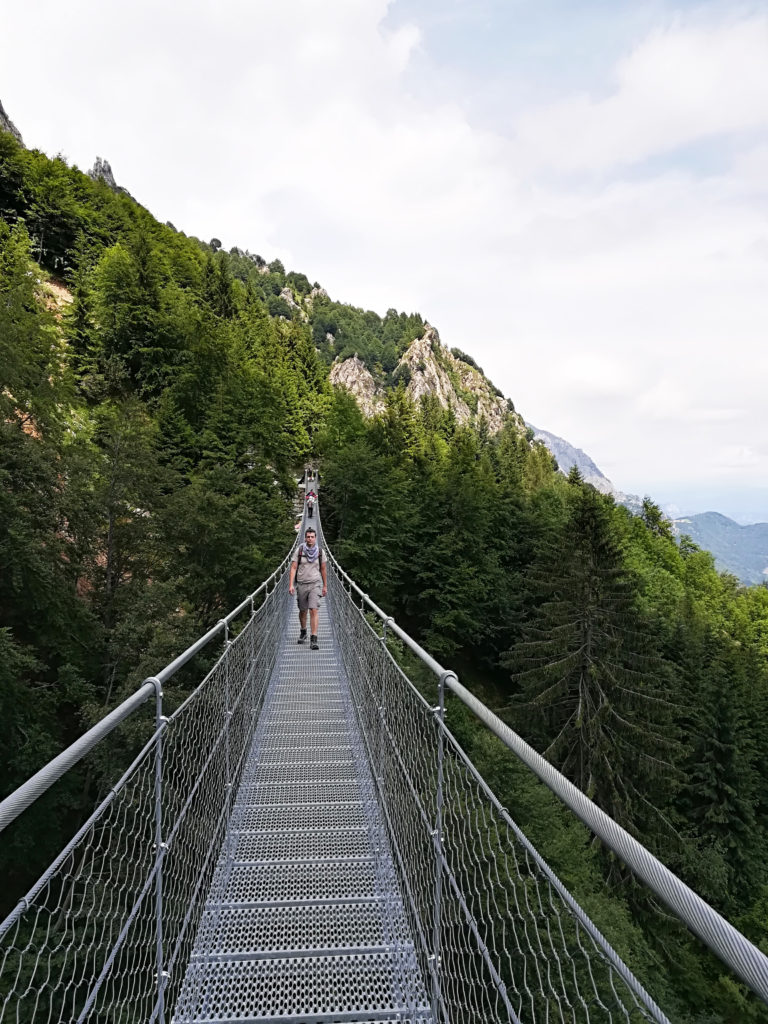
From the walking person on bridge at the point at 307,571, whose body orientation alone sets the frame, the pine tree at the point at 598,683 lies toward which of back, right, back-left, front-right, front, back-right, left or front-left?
back-left

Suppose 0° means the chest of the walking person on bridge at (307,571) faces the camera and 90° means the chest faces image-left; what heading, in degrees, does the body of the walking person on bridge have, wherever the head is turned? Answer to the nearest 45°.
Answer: approximately 0°
